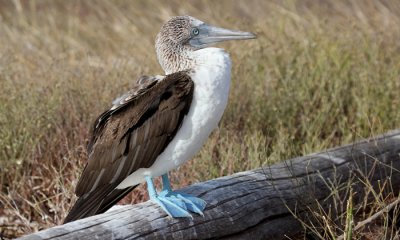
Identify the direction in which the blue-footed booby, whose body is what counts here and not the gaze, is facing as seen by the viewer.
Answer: to the viewer's right
